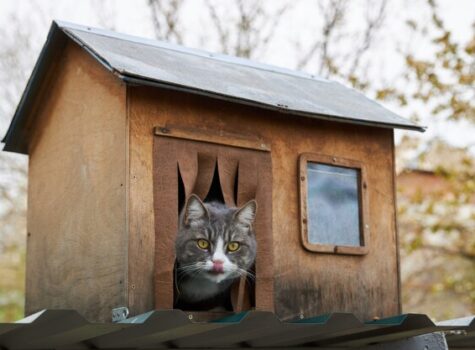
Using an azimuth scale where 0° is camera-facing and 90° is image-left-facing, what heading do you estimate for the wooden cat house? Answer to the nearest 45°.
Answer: approximately 315°
